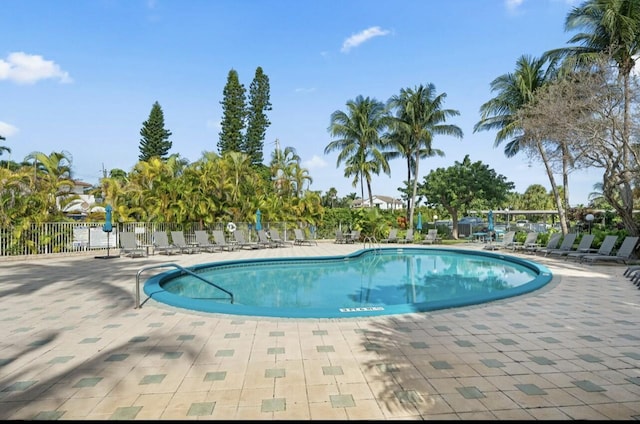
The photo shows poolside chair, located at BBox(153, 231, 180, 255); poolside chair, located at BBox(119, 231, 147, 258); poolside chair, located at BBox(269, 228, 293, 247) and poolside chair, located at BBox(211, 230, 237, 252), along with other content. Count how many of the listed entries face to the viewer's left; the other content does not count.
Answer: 0

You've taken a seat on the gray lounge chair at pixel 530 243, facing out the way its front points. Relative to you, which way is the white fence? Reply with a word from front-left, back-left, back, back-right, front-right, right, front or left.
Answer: front

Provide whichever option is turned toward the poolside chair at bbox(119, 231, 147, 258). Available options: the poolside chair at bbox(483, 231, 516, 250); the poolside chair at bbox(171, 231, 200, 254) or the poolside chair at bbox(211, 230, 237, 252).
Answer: the poolside chair at bbox(483, 231, 516, 250)

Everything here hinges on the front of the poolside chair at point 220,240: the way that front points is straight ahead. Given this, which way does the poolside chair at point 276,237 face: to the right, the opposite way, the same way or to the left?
the same way

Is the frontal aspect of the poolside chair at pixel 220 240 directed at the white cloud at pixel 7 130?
no

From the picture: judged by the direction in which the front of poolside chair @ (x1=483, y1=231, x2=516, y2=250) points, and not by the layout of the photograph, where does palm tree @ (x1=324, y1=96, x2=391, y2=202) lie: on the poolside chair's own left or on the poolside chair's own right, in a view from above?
on the poolside chair's own right

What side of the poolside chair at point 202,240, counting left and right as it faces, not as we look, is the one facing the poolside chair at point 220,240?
left

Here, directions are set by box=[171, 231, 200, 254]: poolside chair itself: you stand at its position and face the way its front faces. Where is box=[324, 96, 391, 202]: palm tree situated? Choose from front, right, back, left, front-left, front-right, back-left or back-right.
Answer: left

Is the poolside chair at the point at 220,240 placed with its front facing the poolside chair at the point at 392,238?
no

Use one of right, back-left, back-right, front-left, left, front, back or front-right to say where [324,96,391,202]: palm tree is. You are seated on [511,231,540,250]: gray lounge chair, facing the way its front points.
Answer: right

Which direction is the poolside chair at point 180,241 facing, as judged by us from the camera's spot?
facing the viewer and to the right of the viewer

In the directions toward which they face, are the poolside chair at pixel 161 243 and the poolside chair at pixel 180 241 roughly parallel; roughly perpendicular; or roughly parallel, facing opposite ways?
roughly parallel

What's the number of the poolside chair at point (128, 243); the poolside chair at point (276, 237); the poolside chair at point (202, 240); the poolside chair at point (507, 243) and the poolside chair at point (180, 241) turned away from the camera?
0

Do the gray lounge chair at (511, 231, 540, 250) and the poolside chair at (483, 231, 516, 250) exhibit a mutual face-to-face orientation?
no

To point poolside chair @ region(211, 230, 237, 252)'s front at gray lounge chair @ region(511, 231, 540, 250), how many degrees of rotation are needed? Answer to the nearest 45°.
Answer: approximately 45° to its left

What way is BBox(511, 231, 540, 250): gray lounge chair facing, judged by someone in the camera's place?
facing the viewer and to the left of the viewer

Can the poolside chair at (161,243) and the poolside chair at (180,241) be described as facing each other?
no
